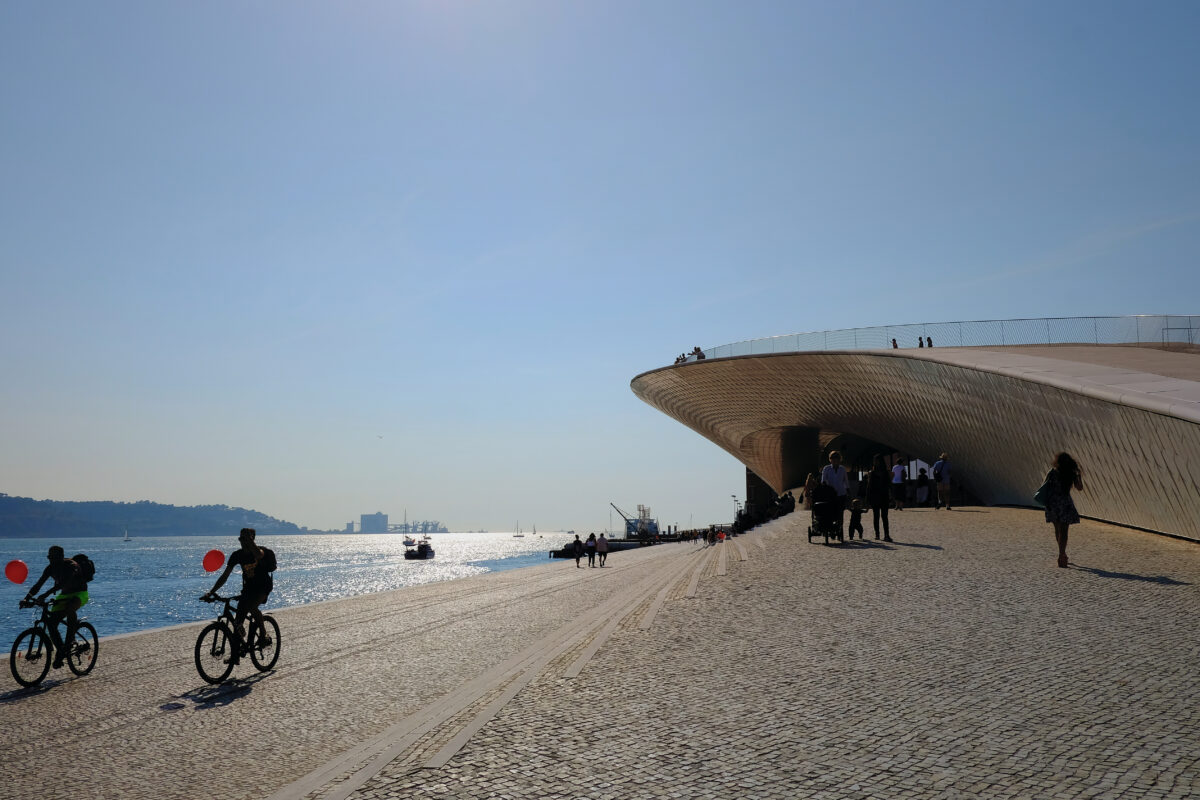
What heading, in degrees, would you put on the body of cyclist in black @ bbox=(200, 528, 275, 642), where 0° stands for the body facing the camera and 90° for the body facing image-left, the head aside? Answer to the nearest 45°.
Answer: approximately 45°

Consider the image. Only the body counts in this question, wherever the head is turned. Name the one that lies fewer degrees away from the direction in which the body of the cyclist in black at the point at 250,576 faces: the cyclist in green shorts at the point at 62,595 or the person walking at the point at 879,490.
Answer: the cyclist in green shorts

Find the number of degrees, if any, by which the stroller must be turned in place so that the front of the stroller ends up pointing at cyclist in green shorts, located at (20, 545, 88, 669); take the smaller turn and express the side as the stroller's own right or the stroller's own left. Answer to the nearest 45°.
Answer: approximately 45° to the stroller's own right

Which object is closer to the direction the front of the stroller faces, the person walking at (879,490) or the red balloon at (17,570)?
the red balloon
